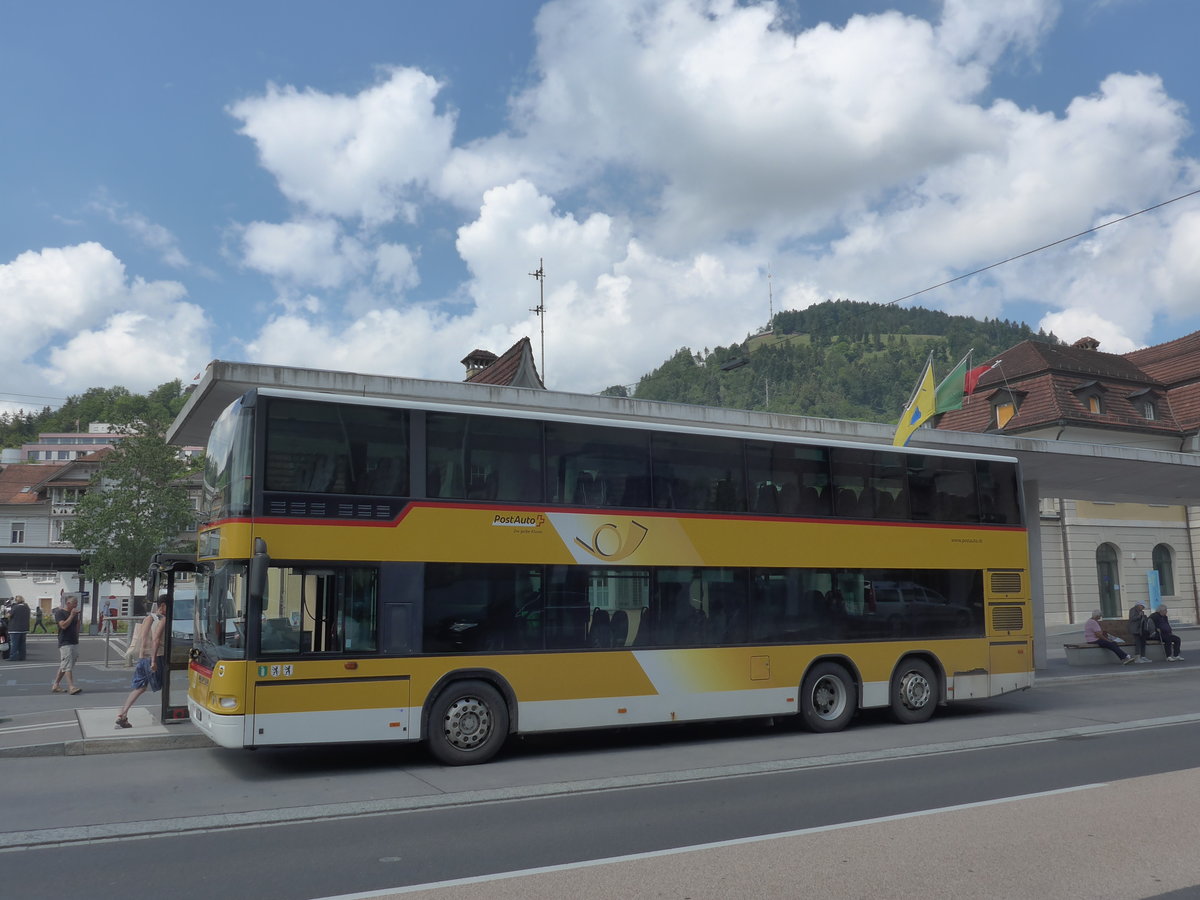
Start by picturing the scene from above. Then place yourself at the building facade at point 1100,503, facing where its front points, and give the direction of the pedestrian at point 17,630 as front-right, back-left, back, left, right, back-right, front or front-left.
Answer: front-right

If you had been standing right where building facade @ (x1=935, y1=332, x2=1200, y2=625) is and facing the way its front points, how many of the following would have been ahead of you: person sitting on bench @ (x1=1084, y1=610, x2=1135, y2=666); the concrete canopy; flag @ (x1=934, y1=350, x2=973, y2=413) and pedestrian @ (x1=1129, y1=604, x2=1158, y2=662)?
4

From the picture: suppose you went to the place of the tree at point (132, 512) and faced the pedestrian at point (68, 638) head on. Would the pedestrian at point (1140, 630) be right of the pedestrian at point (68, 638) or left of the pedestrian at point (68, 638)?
left

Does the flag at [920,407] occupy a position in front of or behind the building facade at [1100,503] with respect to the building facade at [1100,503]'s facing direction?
in front

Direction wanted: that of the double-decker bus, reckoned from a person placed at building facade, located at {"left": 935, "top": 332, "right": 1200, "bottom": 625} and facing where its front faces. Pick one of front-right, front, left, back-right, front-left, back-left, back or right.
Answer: front

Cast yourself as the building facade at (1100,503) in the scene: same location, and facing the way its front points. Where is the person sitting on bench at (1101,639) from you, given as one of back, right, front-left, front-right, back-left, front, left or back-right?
front

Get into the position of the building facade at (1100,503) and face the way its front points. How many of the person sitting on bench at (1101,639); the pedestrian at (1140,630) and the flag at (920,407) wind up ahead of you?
3

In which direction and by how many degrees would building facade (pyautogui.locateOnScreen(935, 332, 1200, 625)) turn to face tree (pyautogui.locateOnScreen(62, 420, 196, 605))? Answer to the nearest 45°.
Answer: approximately 45° to its right

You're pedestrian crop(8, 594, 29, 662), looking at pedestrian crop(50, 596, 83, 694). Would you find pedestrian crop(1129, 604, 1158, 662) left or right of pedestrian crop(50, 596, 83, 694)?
left

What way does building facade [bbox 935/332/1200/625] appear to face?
toward the camera

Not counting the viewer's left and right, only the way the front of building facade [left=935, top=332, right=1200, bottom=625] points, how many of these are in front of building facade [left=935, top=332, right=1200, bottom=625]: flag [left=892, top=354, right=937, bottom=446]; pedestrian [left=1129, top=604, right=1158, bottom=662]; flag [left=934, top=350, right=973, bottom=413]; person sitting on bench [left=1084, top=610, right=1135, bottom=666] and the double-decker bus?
5
